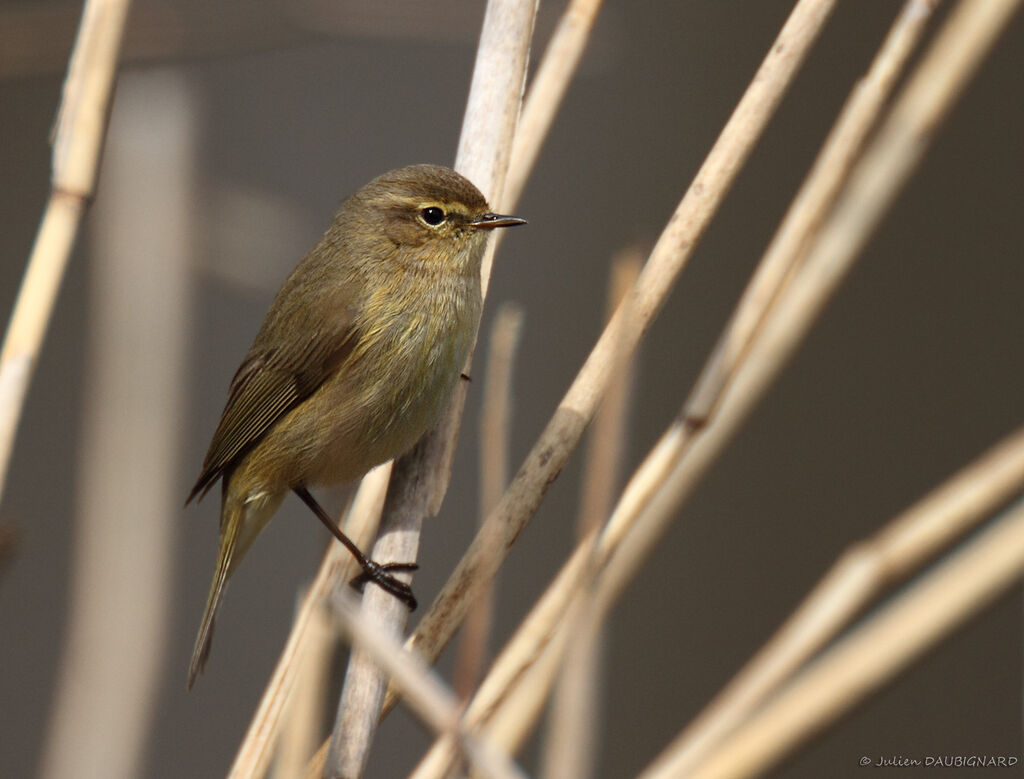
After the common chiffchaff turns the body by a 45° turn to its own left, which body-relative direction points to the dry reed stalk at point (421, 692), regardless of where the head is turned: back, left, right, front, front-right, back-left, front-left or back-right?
back-right

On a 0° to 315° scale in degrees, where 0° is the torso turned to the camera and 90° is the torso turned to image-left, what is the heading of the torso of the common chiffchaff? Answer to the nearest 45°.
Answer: approximately 270°

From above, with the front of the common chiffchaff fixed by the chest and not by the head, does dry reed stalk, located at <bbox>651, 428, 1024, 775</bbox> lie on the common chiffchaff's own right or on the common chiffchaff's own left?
on the common chiffchaff's own left
